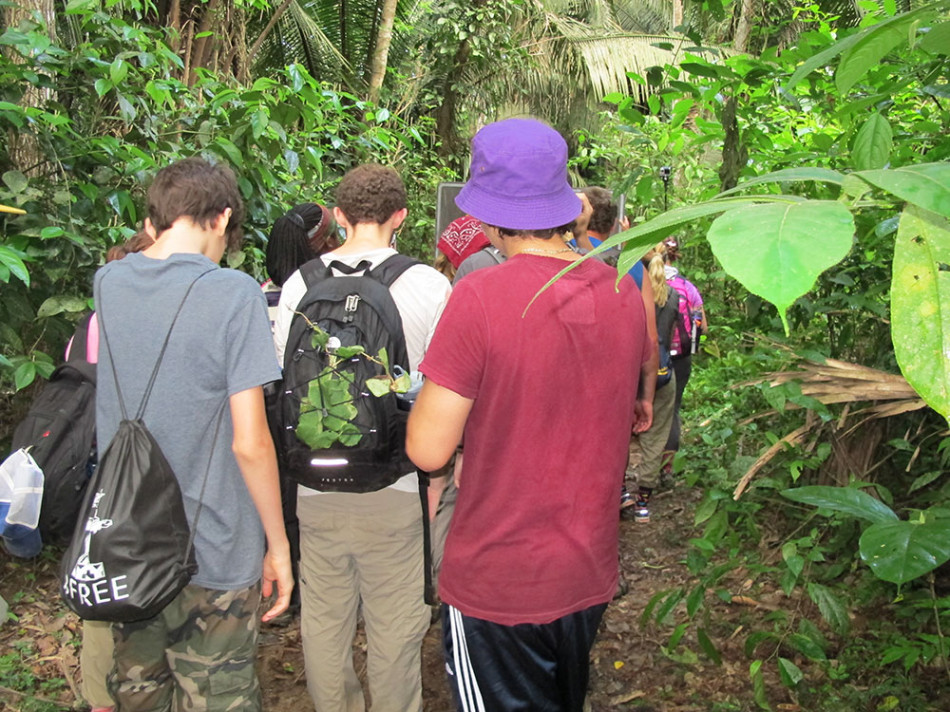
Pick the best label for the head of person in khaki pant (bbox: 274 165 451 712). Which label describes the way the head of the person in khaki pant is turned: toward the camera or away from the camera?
away from the camera

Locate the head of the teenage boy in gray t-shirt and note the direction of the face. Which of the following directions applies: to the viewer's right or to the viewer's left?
to the viewer's right

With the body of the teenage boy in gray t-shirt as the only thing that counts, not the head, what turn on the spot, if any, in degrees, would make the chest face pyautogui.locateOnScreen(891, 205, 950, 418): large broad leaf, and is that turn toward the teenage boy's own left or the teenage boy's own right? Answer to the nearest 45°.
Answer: approximately 135° to the teenage boy's own right

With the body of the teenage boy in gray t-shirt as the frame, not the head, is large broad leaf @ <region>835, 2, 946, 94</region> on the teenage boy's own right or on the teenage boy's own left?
on the teenage boy's own right

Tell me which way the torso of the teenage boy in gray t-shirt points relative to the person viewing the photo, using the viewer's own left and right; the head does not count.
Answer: facing away from the viewer and to the right of the viewer

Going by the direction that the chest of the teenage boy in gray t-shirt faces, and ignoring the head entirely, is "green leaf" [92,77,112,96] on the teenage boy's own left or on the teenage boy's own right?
on the teenage boy's own left

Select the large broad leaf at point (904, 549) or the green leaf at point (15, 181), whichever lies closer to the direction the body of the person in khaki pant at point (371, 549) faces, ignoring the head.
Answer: the green leaf

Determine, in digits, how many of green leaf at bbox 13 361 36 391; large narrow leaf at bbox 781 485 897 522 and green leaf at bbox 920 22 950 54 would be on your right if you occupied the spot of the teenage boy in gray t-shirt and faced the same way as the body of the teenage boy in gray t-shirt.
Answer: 2

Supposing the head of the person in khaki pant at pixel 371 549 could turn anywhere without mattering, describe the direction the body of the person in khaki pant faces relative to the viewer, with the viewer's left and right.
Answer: facing away from the viewer

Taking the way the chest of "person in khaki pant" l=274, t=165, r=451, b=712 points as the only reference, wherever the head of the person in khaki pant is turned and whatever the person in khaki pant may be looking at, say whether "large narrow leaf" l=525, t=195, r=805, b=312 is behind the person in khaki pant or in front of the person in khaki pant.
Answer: behind

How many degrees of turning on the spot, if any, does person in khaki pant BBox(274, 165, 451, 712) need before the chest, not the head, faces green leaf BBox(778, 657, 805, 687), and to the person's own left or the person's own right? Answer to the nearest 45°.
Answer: approximately 90° to the person's own right

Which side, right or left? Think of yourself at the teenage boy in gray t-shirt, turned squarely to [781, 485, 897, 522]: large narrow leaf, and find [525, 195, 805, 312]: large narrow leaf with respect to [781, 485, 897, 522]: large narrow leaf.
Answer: right
